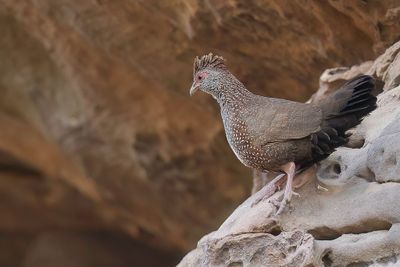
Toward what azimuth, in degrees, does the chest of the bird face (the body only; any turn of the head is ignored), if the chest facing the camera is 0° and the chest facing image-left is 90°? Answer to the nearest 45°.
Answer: approximately 90°
